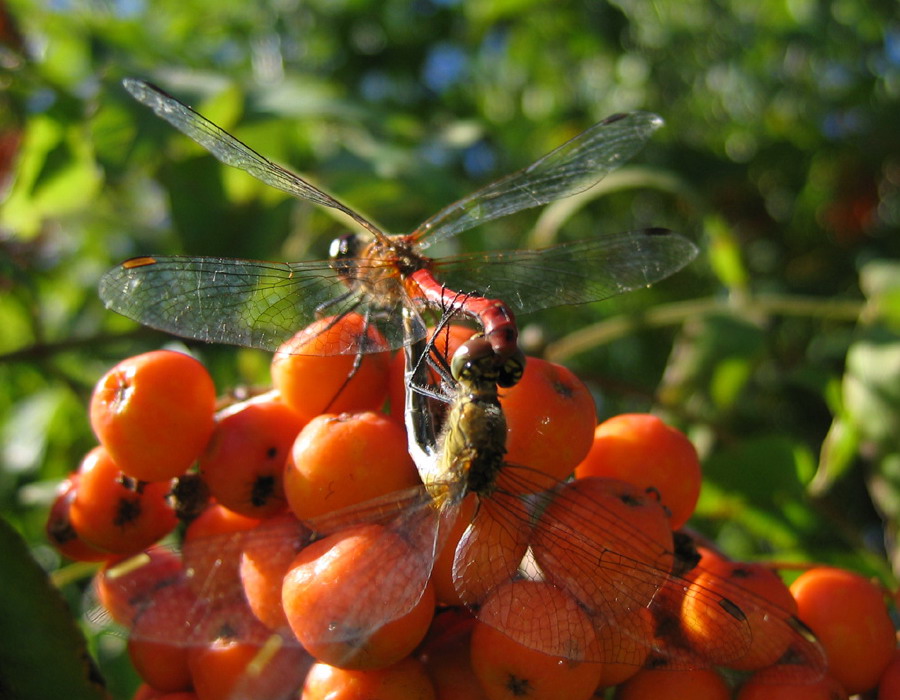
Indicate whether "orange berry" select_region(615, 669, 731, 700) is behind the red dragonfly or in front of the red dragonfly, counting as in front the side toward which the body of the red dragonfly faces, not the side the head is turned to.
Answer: behind

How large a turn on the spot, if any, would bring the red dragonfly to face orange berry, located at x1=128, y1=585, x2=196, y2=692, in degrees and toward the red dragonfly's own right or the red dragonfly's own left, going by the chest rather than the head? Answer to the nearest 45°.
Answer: approximately 90° to the red dragonfly's own left

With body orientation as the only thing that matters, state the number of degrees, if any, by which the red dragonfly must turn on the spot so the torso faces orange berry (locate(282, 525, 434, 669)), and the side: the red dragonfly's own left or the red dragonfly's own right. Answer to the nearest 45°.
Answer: approximately 135° to the red dragonfly's own left

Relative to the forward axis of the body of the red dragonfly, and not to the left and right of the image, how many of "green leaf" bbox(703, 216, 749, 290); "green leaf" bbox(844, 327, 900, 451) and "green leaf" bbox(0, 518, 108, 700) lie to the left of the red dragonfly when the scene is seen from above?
1

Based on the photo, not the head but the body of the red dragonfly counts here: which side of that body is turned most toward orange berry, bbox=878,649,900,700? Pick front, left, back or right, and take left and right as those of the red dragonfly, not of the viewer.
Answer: back

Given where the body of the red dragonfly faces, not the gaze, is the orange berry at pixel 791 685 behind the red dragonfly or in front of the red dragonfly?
behind

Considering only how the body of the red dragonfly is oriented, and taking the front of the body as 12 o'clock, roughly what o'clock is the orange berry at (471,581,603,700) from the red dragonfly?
The orange berry is roughly at 7 o'clock from the red dragonfly.

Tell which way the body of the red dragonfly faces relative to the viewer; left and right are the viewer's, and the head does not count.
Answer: facing away from the viewer and to the left of the viewer

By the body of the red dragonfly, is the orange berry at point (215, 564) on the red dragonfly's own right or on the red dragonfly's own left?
on the red dragonfly's own left

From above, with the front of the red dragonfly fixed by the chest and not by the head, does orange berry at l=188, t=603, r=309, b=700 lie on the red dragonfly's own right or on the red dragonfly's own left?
on the red dragonfly's own left
